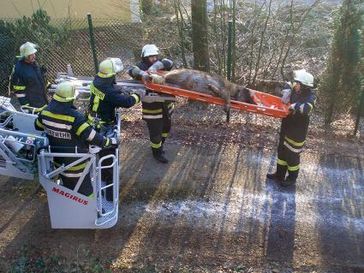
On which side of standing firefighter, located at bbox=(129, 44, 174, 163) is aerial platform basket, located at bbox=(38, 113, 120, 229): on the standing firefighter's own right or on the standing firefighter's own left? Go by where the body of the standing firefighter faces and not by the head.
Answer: on the standing firefighter's own right

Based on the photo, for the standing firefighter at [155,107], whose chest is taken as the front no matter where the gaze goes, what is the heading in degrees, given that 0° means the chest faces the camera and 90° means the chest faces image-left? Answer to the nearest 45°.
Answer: approximately 315°

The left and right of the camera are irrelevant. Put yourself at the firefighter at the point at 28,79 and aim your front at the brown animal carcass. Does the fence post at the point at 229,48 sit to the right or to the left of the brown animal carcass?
left

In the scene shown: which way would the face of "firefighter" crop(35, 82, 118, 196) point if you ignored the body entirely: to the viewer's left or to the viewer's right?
to the viewer's right

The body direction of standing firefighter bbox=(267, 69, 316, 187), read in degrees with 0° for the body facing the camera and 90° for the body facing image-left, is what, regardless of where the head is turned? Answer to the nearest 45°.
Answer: approximately 90°

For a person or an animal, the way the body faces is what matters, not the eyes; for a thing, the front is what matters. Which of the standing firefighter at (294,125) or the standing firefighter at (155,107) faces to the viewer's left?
the standing firefighter at (294,125)

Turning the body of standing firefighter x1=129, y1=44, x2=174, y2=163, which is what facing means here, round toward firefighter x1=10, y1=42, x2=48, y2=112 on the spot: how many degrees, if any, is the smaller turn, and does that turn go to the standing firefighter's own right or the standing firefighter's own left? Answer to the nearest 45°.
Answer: approximately 135° to the standing firefighter's own right

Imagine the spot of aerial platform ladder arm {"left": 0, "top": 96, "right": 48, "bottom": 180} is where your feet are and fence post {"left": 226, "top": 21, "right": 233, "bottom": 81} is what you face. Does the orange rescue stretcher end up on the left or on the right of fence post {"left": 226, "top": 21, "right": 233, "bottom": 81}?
right

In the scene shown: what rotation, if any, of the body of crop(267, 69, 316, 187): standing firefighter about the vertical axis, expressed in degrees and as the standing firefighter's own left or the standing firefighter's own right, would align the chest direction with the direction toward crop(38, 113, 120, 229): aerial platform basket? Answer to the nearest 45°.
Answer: approximately 45° to the standing firefighter's own left

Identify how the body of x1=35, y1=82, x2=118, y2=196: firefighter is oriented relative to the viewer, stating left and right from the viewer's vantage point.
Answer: facing away from the viewer and to the right of the viewer
